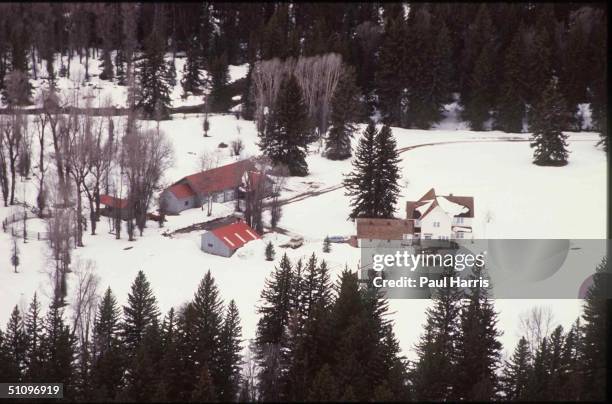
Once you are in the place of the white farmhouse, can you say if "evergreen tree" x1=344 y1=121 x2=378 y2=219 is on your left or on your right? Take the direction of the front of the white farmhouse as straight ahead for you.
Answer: on your right

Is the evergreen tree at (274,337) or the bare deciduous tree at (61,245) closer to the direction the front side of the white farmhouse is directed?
the evergreen tree

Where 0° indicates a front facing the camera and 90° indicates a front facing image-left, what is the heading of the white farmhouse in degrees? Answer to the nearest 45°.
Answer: approximately 0°

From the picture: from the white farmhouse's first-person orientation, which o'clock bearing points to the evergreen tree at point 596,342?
The evergreen tree is roughly at 11 o'clock from the white farmhouse.

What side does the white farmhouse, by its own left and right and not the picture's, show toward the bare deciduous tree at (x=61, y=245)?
right

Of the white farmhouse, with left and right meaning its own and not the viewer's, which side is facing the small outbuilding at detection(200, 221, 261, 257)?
right

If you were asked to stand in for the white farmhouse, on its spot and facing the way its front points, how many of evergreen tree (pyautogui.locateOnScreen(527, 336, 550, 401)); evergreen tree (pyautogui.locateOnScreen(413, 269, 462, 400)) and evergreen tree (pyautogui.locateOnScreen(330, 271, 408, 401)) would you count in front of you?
3

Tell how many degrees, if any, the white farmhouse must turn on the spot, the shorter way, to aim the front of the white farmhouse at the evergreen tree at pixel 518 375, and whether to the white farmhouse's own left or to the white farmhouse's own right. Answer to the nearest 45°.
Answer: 0° — it already faces it

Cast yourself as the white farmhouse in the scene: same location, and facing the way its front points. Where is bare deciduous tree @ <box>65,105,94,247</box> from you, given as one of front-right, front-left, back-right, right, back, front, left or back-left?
right
